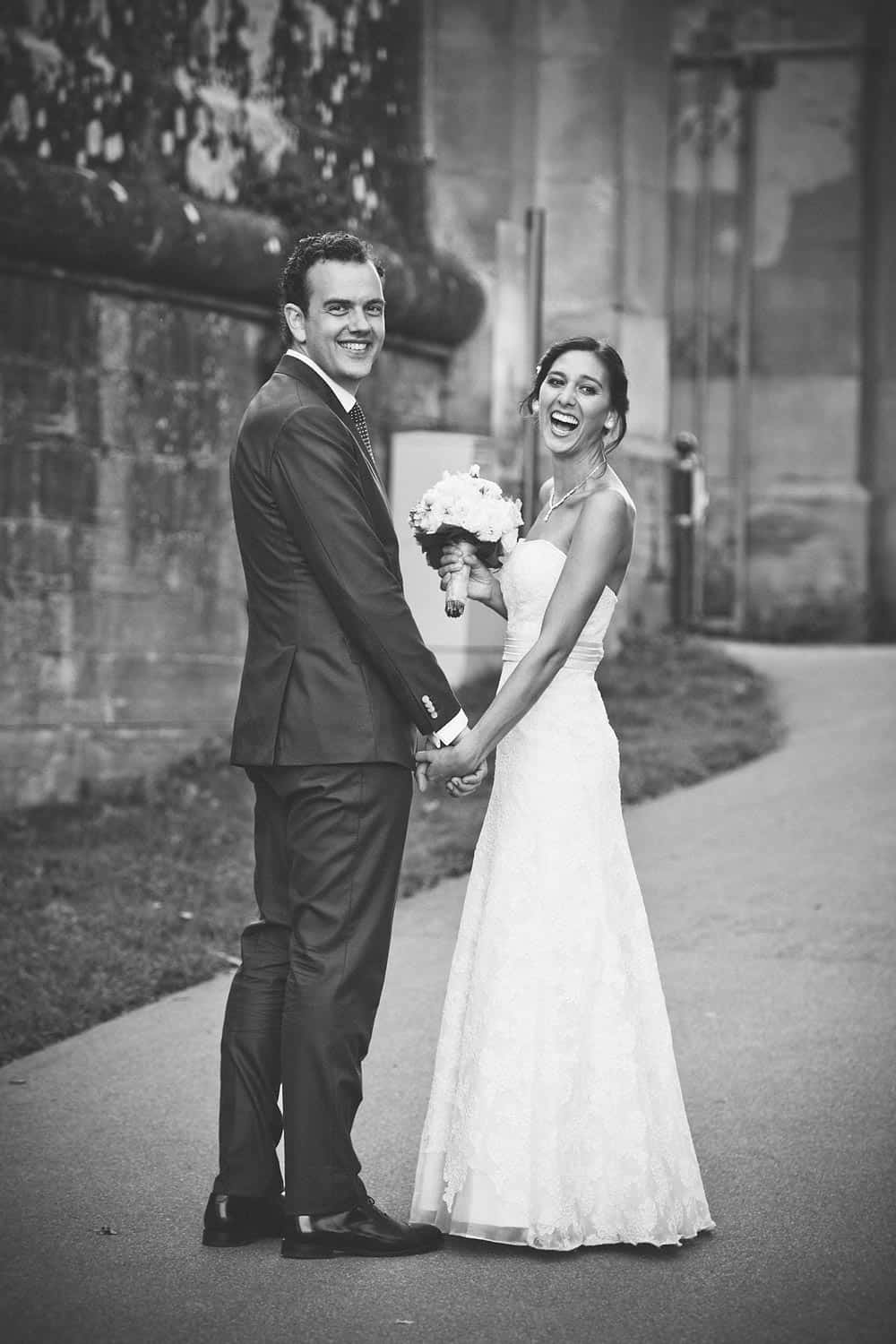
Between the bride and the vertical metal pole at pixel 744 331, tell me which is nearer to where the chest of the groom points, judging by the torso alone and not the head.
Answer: the bride

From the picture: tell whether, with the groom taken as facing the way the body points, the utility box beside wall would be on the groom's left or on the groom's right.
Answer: on the groom's left

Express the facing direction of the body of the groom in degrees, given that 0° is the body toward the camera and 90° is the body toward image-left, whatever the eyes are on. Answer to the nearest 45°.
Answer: approximately 270°

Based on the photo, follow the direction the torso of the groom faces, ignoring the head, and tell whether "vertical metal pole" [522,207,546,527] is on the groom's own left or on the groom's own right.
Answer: on the groom's own left
